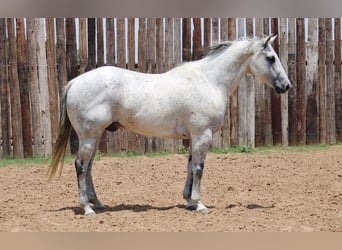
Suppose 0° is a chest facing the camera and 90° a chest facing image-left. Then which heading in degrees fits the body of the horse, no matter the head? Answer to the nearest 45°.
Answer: approximately 270°
